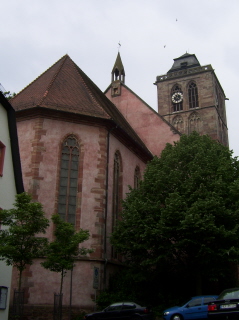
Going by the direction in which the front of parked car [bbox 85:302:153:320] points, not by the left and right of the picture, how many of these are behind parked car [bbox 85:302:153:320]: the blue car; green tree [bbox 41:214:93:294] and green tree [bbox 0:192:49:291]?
1

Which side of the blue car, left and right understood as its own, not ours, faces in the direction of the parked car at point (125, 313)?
front

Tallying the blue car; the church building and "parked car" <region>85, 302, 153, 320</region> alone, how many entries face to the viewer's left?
2

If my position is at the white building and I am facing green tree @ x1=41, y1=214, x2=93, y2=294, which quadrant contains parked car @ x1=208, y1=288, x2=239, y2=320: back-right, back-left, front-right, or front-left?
front-right

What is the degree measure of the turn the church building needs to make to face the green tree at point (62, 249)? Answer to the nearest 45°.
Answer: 0° — it already faces it

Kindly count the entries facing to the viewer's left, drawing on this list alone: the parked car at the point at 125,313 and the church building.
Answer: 1

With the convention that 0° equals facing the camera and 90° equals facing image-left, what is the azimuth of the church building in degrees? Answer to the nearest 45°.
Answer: approximately 225°

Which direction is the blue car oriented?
to the viewer's left

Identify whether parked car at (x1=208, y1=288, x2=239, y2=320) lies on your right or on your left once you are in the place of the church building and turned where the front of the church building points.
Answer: on your right
